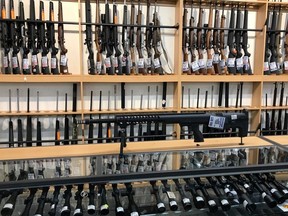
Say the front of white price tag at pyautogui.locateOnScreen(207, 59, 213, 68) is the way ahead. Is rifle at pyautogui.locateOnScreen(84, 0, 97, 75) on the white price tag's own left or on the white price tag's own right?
on the white price tag's own right

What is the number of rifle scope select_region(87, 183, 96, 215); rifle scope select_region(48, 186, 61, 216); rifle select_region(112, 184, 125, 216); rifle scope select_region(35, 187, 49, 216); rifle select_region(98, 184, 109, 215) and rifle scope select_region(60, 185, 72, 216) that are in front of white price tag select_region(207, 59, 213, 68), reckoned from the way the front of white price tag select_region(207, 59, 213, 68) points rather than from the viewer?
6

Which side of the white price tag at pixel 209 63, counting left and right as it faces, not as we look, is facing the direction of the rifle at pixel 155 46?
right

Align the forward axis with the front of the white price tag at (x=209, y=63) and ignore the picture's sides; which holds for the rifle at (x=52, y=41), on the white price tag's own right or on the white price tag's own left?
on the white price tag's own right

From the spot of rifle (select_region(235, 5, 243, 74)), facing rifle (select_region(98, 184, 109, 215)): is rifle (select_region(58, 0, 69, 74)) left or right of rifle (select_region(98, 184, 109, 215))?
right

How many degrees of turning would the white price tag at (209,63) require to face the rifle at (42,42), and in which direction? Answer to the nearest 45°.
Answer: approximately 45° to its right

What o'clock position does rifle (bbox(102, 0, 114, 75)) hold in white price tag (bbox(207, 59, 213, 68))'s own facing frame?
The rifle is roughly at 2 o'clock from the white price tag.

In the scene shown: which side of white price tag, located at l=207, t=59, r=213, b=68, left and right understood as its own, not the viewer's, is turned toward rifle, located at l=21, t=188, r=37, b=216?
front

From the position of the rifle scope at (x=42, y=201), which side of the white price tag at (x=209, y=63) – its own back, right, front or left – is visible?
front

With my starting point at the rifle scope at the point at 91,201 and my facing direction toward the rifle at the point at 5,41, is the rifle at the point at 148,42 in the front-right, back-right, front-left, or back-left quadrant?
front-right

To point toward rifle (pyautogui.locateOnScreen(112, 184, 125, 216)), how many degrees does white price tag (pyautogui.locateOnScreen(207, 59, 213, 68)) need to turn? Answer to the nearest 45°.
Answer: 0° — it already faces it

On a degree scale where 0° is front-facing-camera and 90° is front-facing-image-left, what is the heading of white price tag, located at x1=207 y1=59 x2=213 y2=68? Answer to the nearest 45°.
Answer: approximately 0°

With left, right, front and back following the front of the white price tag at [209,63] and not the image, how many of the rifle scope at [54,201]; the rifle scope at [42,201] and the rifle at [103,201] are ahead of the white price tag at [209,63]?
3

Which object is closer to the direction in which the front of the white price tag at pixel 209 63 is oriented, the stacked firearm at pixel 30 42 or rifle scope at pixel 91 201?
the rifle scope

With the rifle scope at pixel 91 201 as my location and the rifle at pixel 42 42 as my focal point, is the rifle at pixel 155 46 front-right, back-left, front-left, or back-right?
front-right
